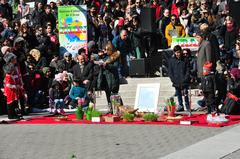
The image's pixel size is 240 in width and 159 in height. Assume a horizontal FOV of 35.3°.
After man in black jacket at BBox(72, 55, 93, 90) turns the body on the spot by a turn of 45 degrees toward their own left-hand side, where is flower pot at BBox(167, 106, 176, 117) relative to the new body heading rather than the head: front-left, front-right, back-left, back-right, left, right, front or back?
front

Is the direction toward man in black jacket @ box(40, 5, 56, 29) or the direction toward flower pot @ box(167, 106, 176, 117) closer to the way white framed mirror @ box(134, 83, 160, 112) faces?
the flower pot

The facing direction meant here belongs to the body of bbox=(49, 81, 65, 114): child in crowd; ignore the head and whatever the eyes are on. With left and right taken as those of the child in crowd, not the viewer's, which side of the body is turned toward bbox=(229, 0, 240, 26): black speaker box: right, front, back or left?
left

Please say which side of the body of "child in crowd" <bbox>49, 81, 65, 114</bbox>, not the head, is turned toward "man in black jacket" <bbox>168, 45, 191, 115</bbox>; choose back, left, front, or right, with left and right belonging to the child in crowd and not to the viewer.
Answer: left

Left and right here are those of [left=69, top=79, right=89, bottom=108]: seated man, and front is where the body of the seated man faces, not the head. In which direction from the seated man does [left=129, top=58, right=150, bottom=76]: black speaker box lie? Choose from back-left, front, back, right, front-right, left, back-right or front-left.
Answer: back-left

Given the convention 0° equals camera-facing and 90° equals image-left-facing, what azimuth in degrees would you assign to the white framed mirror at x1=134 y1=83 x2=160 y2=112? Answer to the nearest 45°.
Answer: approximately 0°

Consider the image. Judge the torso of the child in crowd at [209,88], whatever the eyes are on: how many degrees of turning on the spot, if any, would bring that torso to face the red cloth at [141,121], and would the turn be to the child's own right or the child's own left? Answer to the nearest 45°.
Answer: approximately 45° to the child's own right

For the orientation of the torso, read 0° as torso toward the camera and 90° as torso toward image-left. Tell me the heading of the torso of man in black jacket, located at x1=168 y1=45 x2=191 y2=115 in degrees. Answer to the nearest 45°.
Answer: approximately 0°

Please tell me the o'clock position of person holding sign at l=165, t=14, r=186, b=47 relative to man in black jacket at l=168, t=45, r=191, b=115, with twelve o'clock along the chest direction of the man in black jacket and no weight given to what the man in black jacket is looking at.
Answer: The person holding sign is roughly at 6 o'clock from the man in black jacket.

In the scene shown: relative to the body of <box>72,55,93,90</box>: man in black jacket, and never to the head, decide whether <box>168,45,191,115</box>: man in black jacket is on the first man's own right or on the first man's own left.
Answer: on the first man's own left

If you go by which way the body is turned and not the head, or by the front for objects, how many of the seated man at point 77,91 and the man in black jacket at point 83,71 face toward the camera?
2

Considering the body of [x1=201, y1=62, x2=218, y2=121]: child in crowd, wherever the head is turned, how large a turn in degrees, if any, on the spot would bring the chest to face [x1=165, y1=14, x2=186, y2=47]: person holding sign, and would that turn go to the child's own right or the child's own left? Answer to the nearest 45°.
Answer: approximately 135° to the child's own right

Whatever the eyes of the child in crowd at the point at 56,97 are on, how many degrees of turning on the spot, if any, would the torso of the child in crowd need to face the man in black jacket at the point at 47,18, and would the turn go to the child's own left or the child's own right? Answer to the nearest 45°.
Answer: approximately 180°

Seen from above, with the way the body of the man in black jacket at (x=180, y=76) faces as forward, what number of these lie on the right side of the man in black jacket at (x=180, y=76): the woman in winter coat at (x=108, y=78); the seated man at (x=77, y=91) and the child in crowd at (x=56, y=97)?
3
